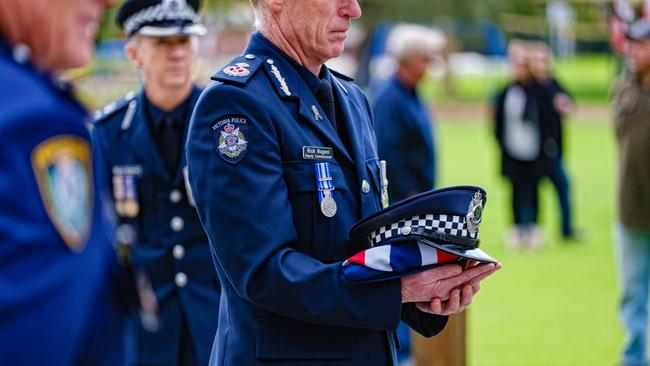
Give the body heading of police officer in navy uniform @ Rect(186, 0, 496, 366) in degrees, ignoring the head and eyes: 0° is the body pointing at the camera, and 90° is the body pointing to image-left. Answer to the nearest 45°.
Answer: approximately 315°

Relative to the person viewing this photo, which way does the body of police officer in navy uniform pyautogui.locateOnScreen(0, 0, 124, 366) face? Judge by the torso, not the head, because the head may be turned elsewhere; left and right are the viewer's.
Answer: facing to the right of the viewer

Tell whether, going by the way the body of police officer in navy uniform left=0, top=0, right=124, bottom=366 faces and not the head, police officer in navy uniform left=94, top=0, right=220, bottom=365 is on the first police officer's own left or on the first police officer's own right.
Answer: on the first police officer's own left
